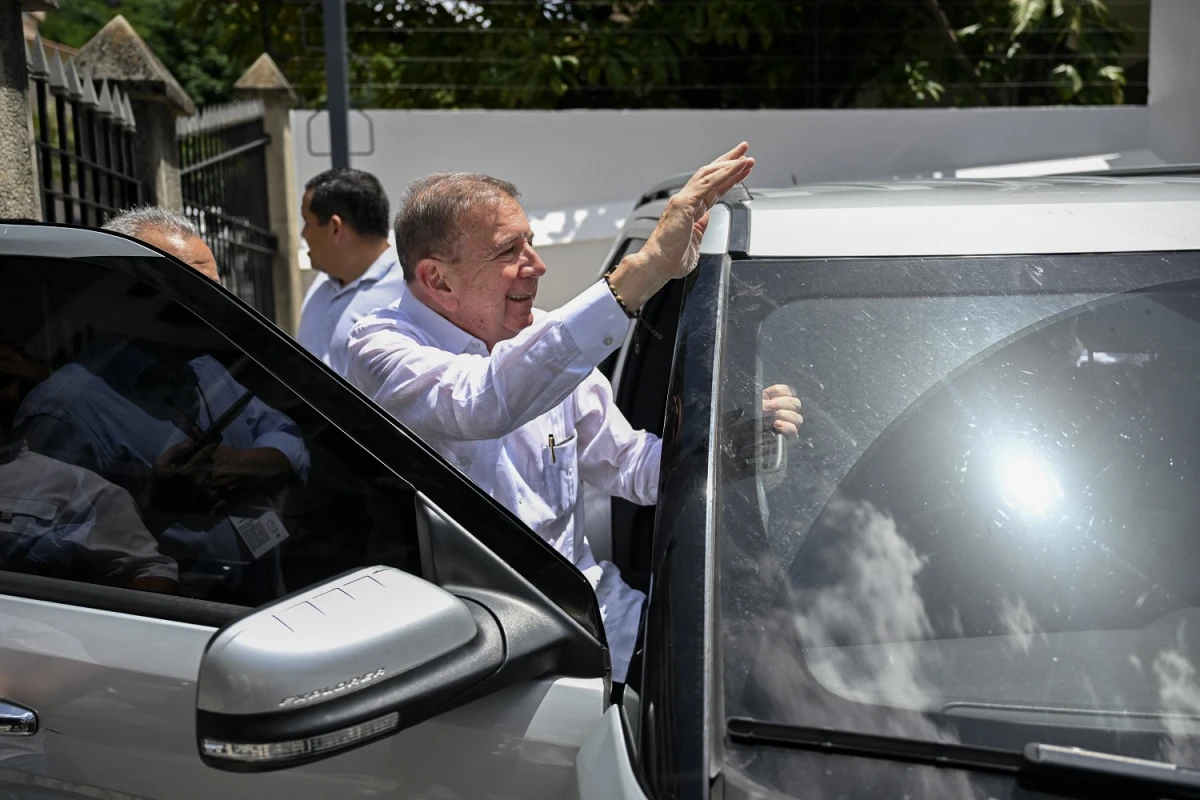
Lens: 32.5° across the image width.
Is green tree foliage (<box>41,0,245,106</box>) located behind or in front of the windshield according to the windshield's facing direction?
behind

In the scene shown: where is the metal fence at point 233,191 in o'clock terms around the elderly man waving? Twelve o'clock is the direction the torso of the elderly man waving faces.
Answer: The metal fence is roughly at 7 o'clock from the elderly man waving.

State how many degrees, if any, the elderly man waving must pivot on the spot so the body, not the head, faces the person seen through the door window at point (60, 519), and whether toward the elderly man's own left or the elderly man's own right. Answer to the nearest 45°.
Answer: approximately 90° to the elderly man's own right

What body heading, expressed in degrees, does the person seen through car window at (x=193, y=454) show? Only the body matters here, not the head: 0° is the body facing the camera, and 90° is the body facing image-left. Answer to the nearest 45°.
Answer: approximately 315°

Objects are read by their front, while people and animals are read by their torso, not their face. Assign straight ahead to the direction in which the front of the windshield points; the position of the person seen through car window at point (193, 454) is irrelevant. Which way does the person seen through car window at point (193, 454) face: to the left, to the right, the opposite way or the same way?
to the left

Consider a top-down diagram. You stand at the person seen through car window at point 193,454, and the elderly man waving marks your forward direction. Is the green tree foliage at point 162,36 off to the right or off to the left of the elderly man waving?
left

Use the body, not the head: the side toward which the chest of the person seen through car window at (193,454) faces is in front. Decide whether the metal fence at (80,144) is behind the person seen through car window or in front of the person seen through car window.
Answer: behind

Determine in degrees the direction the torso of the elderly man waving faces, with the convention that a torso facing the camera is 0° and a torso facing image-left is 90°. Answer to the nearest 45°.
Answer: approximately 315°

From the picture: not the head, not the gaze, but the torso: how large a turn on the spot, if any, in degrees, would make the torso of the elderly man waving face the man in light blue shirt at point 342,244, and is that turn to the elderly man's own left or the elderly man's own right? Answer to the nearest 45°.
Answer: approximately 135° to the elderly man's own left
